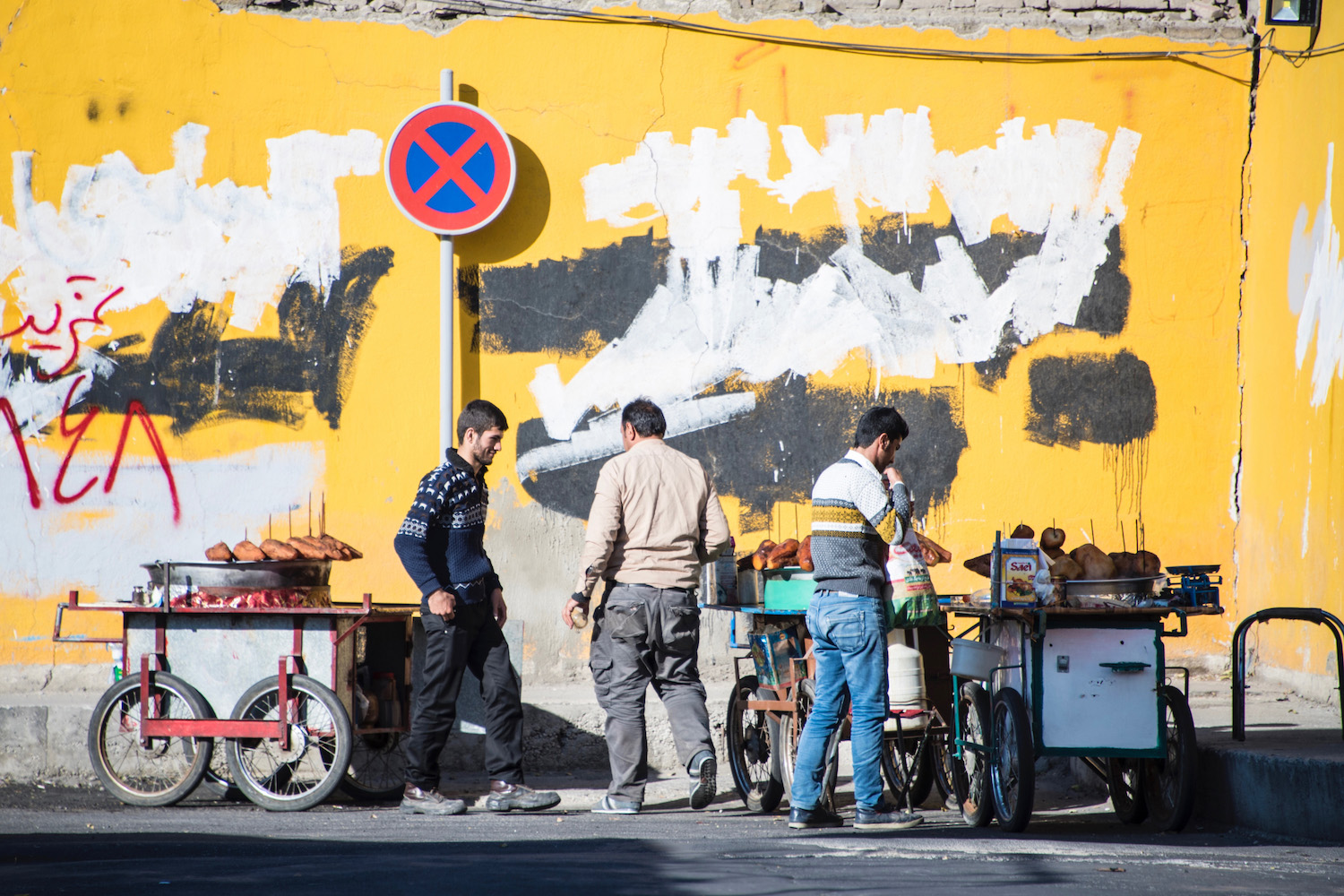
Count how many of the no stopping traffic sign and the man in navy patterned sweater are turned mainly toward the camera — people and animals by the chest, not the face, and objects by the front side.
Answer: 1

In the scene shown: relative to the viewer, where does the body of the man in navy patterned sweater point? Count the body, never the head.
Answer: to the viewer's right

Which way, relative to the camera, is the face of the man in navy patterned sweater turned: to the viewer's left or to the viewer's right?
to the viewer's right

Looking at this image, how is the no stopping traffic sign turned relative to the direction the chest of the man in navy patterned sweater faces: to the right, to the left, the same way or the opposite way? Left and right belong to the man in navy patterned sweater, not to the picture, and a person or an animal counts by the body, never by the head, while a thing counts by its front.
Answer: to the right

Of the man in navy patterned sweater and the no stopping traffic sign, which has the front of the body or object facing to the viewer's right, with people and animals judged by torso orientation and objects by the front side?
the man in navy patterned sweater

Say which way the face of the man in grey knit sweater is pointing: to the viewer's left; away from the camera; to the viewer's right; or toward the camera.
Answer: to the viewer's right

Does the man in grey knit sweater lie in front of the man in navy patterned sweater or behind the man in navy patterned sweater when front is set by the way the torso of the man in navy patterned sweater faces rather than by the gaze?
in front

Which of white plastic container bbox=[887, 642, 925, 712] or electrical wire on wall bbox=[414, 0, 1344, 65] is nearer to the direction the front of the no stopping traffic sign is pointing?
the white plastic container

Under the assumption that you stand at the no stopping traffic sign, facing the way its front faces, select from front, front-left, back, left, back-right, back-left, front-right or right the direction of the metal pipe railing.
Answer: front-left

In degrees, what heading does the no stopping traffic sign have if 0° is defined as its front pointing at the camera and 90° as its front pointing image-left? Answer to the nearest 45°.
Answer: approximately 0°

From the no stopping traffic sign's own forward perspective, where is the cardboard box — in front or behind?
in front

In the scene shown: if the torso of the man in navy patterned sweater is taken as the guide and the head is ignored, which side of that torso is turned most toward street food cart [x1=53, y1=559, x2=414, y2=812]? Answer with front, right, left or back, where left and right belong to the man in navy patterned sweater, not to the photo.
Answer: back

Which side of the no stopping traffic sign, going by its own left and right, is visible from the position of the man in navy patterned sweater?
front
